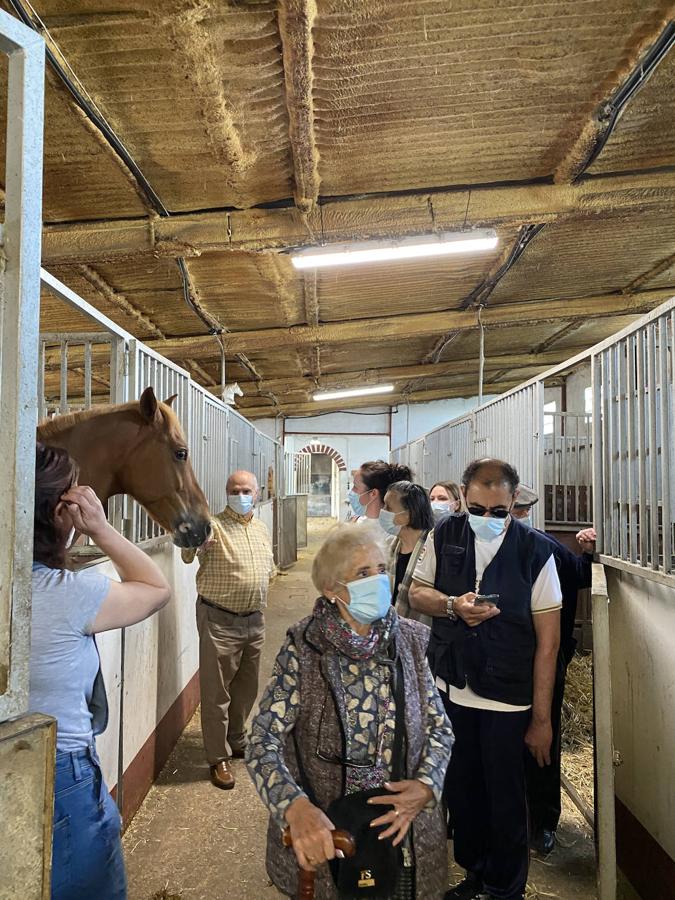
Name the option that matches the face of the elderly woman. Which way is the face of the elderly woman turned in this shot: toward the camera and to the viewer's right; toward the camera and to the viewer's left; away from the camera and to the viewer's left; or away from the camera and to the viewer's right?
toward the camera and to the viewer's right

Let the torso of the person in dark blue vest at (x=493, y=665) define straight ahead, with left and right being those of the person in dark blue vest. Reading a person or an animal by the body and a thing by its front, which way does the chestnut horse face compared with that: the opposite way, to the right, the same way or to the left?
to the left

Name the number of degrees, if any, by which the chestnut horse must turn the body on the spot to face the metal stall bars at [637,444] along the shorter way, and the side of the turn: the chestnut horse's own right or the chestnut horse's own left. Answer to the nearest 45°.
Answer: approximately 45° to the chestnut horse's own left

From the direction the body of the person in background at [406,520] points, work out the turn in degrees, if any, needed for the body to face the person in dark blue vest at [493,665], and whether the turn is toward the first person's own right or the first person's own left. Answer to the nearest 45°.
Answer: approximately 90° to the first person's own left

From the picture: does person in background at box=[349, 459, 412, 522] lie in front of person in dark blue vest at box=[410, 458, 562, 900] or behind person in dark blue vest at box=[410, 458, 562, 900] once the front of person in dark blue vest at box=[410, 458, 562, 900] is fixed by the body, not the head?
behind
